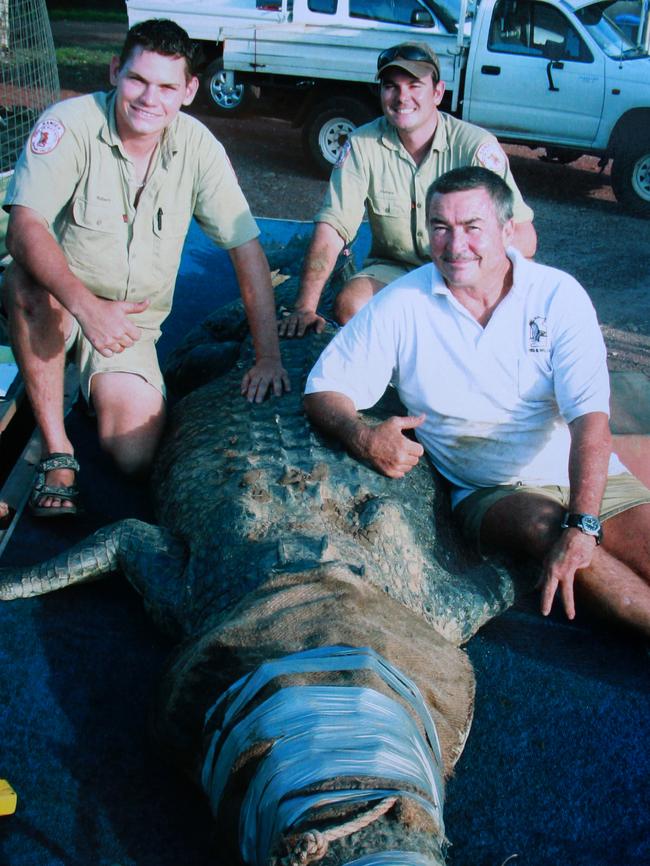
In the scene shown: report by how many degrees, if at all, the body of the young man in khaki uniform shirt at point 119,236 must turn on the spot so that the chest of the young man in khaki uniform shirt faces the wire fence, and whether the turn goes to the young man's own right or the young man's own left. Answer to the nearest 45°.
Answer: approximately 180°

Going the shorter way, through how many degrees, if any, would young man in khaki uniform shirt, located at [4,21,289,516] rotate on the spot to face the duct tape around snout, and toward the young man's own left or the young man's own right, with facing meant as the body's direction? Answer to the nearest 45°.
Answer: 0° — they already face it

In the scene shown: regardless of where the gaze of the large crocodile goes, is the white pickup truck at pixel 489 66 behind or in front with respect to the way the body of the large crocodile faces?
behind

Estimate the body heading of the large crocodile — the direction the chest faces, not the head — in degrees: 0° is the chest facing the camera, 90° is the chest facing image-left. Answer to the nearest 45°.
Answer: approximately 0°

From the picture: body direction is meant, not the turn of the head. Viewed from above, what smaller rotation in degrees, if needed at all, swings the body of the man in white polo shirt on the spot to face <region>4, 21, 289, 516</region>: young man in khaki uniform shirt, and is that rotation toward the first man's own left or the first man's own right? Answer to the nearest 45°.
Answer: approximately 90° to the first man's own right

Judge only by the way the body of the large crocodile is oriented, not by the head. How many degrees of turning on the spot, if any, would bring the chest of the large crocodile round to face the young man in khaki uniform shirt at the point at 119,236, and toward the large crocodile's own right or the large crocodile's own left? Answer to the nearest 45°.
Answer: approximately 180°
